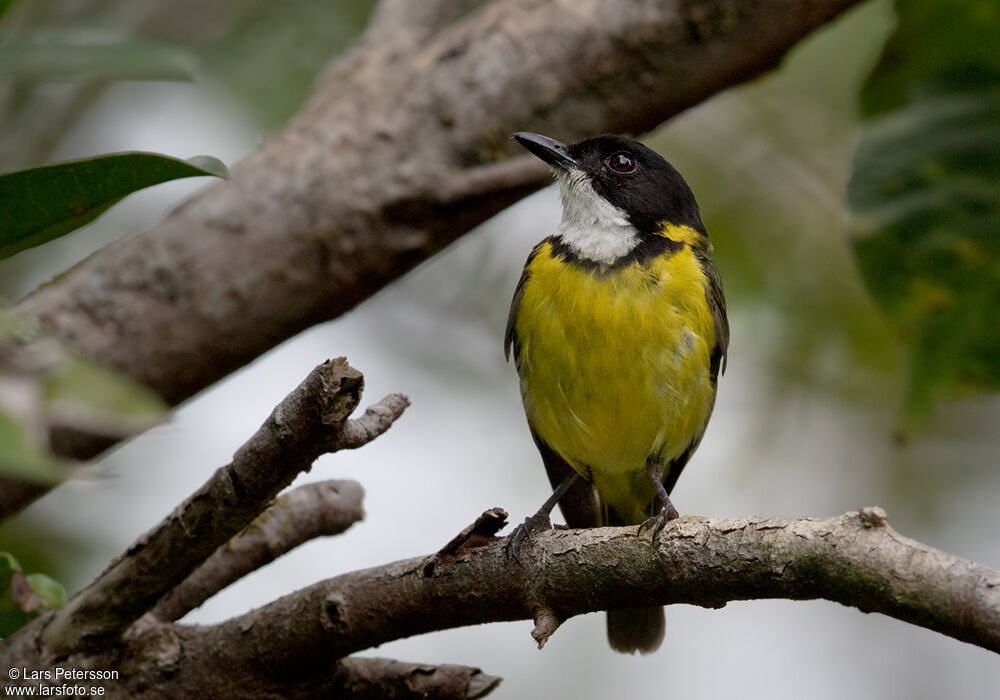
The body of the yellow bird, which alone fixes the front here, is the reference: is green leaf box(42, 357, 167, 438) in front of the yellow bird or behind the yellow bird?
in front

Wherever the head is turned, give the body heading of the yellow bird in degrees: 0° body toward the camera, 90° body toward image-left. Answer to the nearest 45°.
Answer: approximately 0°
